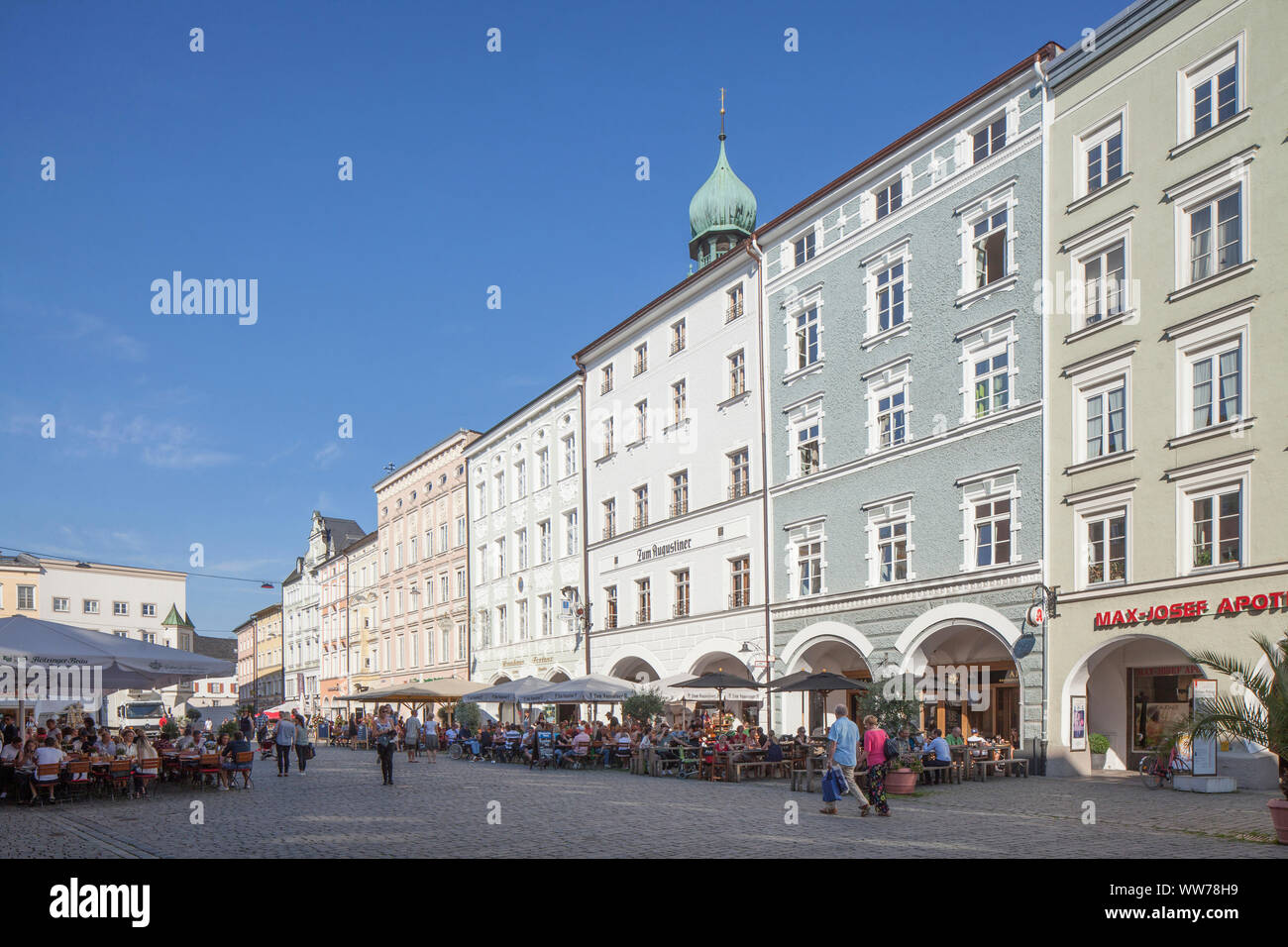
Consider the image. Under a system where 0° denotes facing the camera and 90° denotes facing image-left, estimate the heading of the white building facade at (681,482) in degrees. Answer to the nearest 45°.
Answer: approximately 45°

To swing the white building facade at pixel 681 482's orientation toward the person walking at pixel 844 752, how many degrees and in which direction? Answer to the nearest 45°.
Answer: approximately 45° to its left

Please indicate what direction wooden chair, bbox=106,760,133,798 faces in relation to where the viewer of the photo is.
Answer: facing away from the viewer and to the left of the viewer

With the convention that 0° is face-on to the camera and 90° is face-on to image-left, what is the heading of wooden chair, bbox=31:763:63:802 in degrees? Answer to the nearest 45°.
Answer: approximately 180°

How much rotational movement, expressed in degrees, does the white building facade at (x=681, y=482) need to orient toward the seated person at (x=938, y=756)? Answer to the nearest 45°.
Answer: approximately 45° to its left

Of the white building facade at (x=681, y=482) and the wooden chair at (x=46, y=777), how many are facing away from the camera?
1

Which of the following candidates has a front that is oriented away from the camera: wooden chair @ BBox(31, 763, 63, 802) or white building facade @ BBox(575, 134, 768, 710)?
the wooden chair

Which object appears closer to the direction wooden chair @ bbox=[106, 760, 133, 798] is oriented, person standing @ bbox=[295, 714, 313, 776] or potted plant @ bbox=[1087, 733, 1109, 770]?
the person standing

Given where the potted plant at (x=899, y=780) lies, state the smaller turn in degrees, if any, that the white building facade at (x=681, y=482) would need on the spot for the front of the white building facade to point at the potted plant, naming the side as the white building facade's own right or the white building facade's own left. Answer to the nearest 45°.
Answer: approximately 45° to the white building facade's own left
